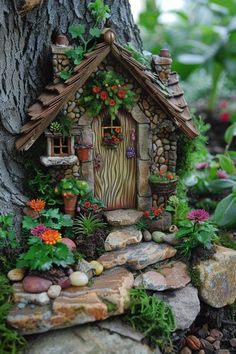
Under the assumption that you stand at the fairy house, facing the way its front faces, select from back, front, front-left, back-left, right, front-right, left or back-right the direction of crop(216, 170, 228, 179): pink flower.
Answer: back-left

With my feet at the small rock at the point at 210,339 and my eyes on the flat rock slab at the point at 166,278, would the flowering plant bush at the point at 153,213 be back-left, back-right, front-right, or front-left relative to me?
front-right

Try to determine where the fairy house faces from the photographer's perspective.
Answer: facing the viewer
